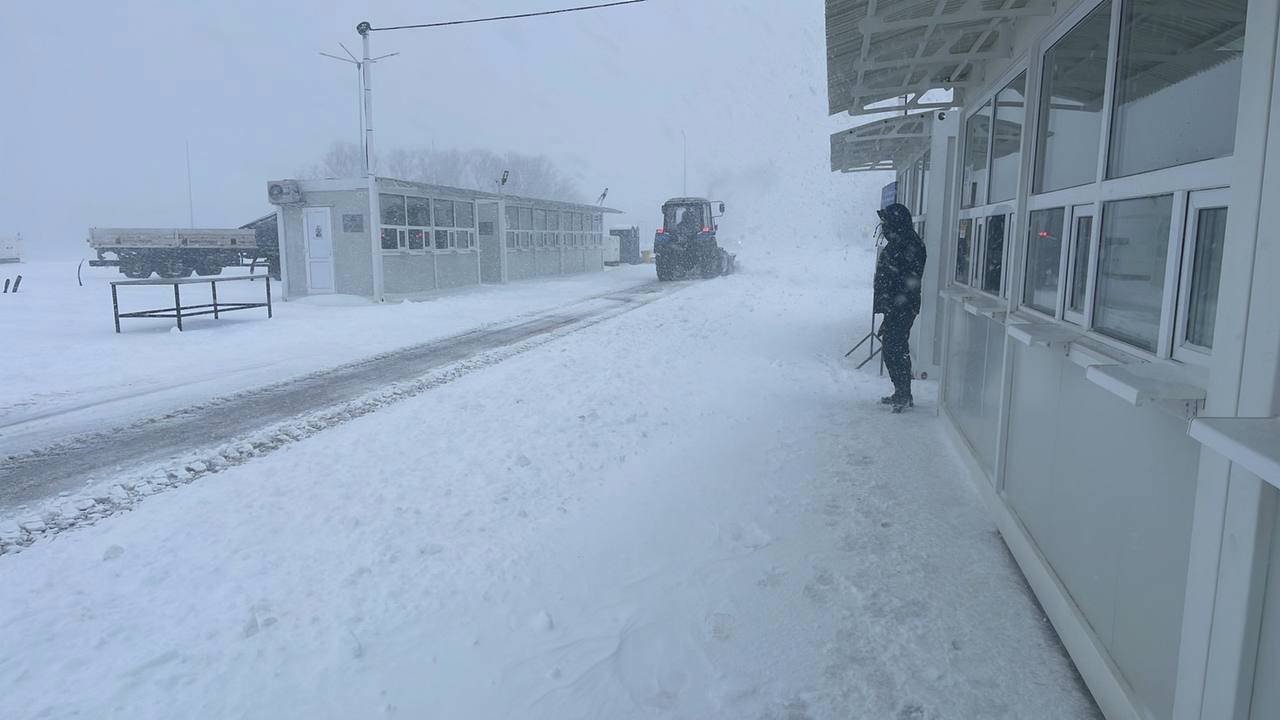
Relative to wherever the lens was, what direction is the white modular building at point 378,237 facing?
facing the viewer and to the right of the viewer

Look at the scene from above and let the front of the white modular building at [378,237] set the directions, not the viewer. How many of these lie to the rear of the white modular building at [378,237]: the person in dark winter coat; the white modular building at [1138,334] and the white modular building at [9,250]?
1

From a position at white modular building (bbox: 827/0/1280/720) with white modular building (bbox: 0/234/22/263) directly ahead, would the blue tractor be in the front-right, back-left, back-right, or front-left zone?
front-right

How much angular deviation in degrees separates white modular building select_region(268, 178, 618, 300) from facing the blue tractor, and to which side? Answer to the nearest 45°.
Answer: approximately 90° to its left

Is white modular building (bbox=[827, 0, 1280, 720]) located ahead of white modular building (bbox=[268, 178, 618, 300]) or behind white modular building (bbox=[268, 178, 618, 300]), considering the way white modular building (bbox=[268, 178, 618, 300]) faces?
ahead

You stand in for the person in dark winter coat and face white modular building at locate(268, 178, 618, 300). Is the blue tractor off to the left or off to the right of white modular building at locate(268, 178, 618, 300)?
right

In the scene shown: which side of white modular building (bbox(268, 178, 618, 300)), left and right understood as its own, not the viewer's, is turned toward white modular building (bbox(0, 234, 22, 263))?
back

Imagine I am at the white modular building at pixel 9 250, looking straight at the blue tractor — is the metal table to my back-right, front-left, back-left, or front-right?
front-right

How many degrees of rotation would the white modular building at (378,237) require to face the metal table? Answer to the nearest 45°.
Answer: approximately 90° to its right

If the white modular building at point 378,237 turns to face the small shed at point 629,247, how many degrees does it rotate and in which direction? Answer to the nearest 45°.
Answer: approximately 90° to its left

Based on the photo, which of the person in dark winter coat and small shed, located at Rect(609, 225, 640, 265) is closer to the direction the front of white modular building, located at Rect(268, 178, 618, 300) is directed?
the person in dark winter coat

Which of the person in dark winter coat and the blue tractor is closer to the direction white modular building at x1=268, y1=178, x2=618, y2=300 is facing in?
the person in dark winter coat
